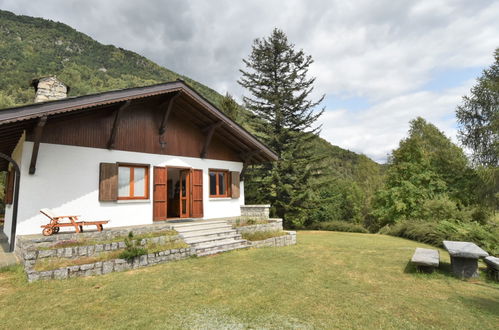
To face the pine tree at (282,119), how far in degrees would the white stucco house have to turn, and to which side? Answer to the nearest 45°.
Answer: approximately 90° to its left

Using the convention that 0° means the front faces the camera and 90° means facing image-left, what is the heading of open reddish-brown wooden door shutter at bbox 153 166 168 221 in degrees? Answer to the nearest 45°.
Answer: approximately 315°

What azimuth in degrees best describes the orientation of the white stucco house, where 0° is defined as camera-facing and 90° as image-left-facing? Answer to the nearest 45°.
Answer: approximately 315°

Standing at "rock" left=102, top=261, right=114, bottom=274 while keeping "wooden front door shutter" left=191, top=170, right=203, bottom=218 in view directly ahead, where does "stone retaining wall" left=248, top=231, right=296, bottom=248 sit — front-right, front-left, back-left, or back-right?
front-right

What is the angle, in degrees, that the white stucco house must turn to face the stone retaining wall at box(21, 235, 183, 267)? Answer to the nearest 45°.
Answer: approximately 45° to its right

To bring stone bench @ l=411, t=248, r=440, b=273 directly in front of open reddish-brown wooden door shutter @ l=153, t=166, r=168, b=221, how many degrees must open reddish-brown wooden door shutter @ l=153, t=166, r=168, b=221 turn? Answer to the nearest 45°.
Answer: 0° — it already faces it

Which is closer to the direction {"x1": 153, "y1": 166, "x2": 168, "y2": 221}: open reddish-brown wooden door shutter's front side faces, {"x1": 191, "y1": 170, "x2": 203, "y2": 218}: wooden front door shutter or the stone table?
the stone table

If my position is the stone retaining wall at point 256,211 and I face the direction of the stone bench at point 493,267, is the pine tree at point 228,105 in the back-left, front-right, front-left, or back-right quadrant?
back-left

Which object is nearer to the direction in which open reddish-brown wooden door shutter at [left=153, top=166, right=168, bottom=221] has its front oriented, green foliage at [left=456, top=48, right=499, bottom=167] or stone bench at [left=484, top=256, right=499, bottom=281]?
the stone bench

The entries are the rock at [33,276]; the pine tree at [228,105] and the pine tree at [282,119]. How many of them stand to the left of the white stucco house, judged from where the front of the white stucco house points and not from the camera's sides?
2

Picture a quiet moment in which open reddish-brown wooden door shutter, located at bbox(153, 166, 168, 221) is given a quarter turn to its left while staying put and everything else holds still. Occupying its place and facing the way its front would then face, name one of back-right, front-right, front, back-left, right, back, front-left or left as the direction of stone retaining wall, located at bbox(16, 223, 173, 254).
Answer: back
